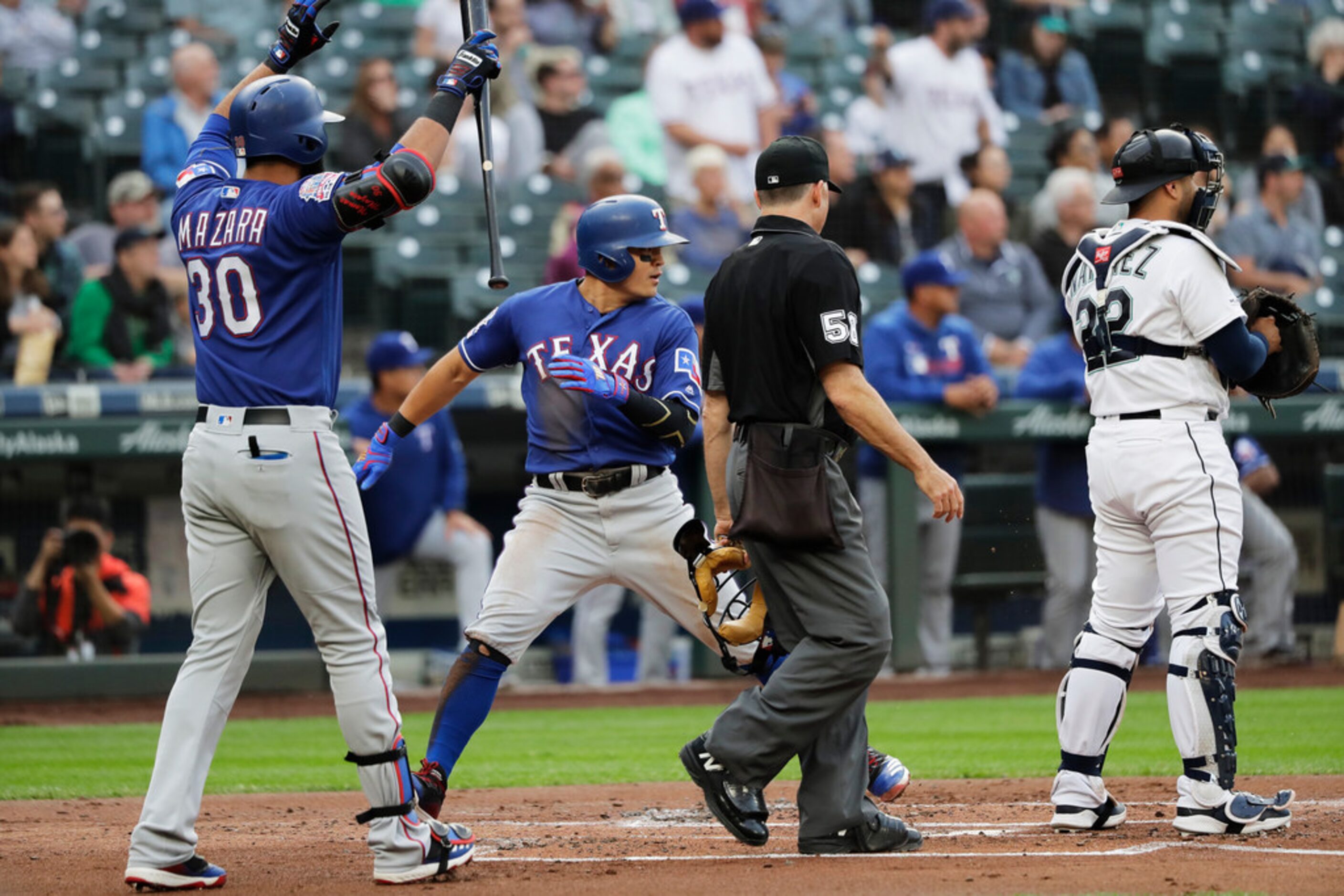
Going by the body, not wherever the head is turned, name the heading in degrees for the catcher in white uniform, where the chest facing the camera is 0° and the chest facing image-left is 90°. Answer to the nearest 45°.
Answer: approximately 225°

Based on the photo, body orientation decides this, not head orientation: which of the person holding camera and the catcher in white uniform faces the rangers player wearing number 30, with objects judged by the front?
the person holding camera

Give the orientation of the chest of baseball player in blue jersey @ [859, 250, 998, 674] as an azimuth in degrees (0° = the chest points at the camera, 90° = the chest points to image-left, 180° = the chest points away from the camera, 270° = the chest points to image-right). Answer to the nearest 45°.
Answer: approximately 315°

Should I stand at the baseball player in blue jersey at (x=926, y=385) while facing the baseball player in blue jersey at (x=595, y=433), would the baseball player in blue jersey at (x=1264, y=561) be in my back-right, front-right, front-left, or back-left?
back-left

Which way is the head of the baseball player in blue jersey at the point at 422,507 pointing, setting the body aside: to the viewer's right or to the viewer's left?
to the viewer's right

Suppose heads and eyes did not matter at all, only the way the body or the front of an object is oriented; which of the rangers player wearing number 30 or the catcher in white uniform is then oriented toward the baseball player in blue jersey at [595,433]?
the rangers player wearing number 30

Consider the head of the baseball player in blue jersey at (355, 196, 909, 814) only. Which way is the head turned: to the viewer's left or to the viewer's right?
to the viewer's right
